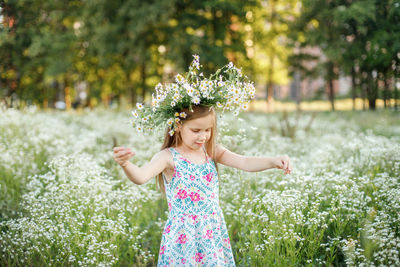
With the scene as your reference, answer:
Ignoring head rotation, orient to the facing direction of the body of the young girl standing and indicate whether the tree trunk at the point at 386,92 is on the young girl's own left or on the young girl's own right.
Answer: on the young girl's own left

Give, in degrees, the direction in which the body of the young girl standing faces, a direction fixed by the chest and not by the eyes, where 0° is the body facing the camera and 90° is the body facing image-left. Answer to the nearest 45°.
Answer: approximately 315°
